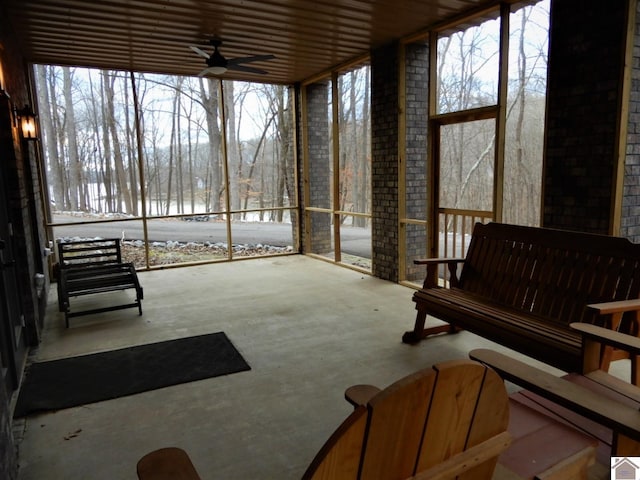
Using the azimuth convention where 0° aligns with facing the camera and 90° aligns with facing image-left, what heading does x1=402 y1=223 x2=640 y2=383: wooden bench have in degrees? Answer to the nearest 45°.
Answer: approximately 45°

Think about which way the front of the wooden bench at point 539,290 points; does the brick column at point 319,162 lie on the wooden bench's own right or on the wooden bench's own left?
on the wooden bench's own right

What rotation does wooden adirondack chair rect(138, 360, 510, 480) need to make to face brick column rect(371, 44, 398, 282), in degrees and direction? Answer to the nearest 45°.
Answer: approximately 45° to its right

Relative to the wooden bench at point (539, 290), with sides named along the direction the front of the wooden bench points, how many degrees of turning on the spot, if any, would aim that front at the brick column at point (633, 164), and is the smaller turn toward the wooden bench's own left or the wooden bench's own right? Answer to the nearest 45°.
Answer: approximately 180°

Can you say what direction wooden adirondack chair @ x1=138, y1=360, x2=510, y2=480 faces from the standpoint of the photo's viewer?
facing away from the viewer and to the left of the viewer

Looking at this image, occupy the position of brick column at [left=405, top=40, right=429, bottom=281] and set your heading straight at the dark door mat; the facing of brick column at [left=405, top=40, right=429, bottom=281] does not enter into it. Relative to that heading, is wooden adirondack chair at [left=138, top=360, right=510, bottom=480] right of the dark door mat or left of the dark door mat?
left

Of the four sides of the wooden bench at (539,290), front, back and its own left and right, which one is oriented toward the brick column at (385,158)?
right

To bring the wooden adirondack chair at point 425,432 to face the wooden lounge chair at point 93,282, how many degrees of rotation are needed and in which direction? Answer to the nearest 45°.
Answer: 0° — it already faces it
